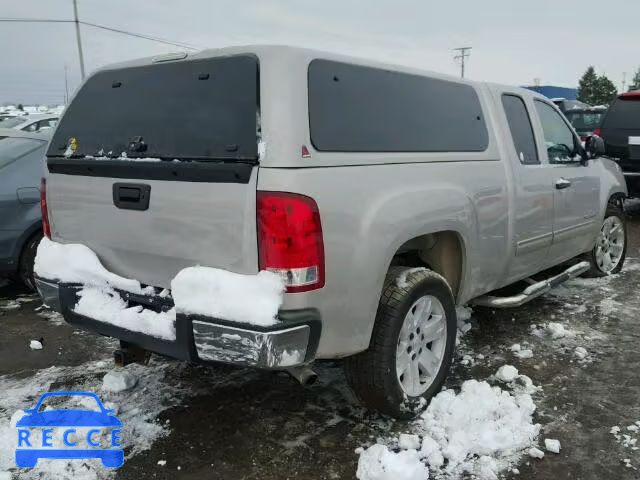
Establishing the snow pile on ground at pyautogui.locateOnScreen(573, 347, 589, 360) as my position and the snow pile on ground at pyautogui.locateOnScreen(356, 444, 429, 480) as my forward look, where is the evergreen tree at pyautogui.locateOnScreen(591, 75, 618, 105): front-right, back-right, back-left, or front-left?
back-right

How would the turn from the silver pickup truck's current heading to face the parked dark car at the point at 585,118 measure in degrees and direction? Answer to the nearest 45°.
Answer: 0° — it already faces it

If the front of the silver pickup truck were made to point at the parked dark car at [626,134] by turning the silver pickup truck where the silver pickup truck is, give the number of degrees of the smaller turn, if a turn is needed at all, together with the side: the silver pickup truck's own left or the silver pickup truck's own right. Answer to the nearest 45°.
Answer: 0° — it already faces it

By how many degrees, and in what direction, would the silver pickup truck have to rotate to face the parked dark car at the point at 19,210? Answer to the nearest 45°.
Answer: approximately 90° to its left

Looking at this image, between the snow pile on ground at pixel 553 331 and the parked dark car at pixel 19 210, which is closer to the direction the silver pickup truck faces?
the snow pile on ground

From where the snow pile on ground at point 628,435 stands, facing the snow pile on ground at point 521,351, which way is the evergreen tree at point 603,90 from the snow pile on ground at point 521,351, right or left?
right

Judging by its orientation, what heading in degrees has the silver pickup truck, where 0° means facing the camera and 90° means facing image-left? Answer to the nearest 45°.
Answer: approximately 225°

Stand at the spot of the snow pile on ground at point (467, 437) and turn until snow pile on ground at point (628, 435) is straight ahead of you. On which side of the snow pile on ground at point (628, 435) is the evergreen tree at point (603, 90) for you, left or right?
left
